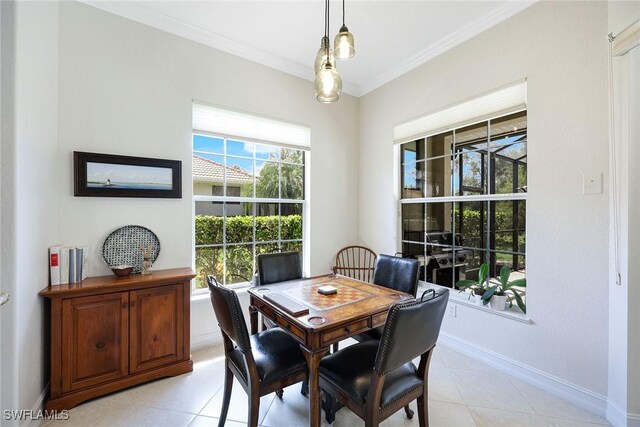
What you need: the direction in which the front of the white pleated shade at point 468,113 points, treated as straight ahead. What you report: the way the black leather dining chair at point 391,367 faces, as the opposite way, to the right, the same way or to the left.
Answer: to the right

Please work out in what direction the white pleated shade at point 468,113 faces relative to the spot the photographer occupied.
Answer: facing the viewer and to the left of the viewer

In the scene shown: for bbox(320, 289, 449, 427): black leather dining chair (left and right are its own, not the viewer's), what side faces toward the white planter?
right

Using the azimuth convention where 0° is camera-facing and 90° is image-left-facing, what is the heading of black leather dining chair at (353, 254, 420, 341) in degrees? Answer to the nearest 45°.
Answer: approximately 45°

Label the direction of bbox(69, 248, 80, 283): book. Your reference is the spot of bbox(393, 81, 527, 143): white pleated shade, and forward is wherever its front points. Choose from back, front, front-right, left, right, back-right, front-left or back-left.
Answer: front

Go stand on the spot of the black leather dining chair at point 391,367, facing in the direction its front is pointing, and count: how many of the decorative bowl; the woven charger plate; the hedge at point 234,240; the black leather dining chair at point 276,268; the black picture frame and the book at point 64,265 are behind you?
0

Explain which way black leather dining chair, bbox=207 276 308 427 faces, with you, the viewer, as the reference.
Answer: facing away from the viewer and to the right of the viewer

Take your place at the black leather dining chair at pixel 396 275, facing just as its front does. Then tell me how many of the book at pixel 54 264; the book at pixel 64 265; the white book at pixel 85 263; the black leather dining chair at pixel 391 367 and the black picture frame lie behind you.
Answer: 0

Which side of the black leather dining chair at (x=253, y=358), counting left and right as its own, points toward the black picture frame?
left

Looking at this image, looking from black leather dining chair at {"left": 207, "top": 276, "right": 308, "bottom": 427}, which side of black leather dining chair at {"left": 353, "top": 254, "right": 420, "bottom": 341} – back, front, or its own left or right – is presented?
front

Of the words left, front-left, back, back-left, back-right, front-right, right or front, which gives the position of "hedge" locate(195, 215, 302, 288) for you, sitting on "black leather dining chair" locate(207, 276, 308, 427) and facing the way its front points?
front-left

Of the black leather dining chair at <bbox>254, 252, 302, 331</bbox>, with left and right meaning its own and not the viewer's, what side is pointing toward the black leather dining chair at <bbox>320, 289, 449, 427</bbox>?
front

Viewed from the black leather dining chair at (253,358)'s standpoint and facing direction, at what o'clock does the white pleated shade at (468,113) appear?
The white pleated shade is roughly at 1 o'clock from the black leather dining chair.

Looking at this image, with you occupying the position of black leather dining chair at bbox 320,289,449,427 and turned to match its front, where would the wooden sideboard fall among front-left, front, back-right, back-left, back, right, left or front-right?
front-left

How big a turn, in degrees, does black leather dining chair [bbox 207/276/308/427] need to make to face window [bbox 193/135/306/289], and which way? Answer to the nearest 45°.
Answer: approximately 45° to its left

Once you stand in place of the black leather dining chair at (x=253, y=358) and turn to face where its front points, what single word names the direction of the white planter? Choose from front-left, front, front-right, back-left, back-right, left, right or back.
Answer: front-right

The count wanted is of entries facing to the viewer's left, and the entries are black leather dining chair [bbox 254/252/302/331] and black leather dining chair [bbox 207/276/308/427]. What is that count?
0

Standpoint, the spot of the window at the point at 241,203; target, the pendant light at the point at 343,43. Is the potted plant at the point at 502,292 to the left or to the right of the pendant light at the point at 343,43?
left

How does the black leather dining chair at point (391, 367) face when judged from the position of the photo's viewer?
facing away from the viewer and to the left of the viewer
